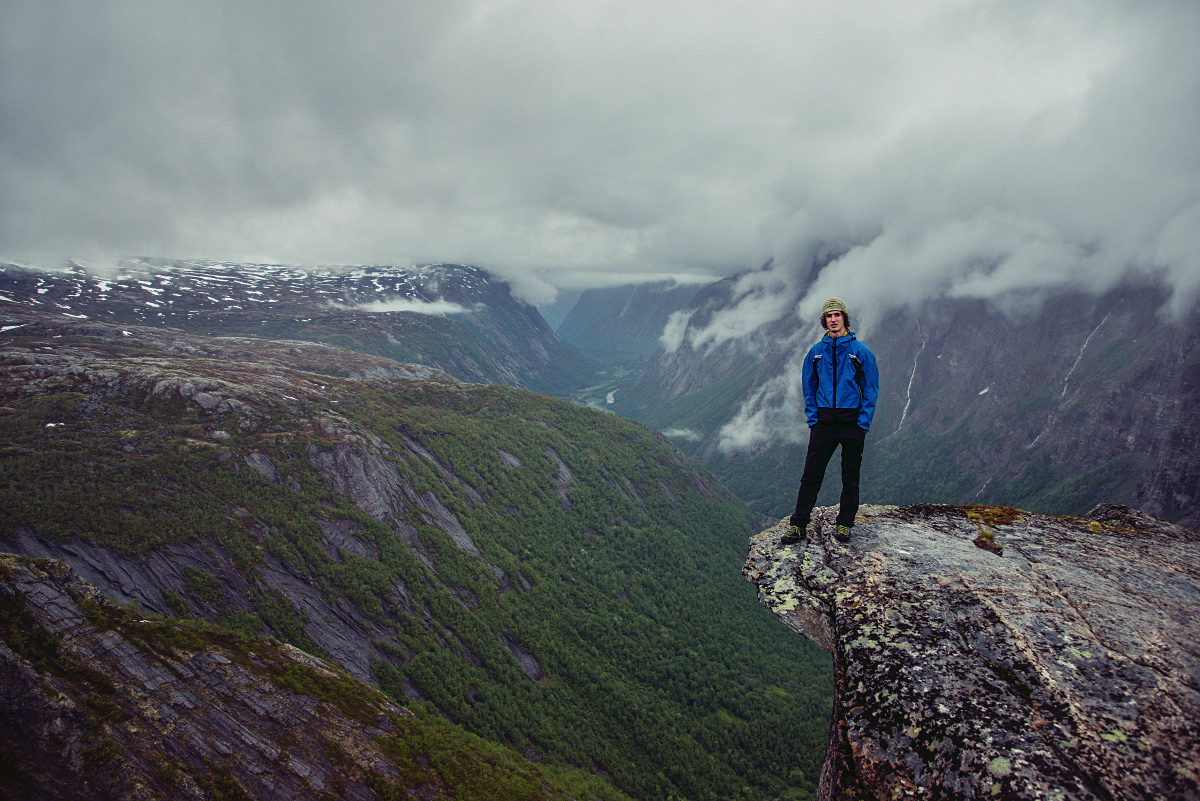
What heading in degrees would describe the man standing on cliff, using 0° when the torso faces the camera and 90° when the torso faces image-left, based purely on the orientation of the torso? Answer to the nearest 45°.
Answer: approximately 0°

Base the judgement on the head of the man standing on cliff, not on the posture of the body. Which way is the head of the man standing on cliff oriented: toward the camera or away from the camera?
toward the camera
